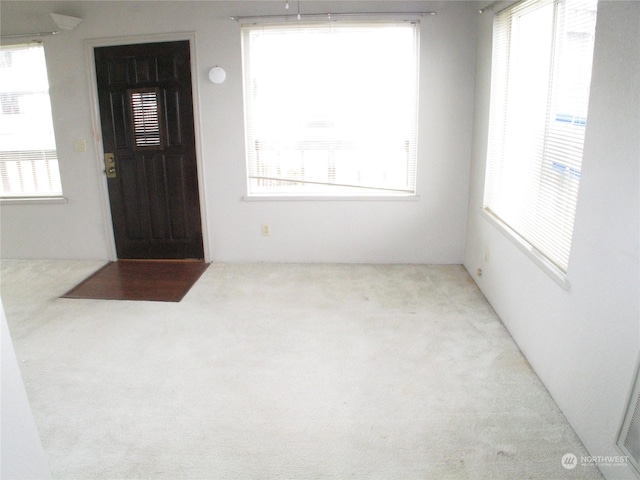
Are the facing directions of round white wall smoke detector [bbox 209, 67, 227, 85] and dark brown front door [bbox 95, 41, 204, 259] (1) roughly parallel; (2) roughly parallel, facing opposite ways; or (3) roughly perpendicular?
roughly parallel

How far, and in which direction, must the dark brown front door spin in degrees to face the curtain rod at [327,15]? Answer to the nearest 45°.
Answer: approximately 45° to its left

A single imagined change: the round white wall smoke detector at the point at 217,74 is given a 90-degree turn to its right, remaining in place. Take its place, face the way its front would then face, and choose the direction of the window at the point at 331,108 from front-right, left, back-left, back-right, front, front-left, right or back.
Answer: back

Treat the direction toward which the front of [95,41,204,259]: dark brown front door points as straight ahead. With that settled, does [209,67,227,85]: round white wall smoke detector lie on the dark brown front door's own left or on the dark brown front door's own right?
on the dark brown front door's own left

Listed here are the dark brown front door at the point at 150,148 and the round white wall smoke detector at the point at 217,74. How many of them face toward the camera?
2

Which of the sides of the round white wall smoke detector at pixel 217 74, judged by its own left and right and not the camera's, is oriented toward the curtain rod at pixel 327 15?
left

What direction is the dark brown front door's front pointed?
toward the camera

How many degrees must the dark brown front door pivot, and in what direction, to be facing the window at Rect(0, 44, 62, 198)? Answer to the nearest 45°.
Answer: approximately 135° to its right

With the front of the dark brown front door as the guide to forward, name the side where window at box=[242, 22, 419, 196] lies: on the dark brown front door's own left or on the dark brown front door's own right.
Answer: on the dark brown front door's own left

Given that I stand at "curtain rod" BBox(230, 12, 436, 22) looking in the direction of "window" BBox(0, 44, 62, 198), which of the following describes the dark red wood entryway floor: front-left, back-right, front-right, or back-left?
front-left

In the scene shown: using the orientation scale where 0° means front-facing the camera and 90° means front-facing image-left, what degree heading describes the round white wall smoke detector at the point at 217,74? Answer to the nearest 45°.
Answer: approximately 0°
